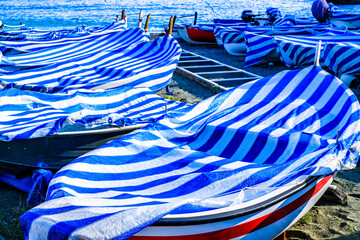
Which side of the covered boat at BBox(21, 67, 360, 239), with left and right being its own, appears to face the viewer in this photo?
right

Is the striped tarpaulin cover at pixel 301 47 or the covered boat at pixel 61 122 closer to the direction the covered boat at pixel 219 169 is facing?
the striped tarpaulin cover

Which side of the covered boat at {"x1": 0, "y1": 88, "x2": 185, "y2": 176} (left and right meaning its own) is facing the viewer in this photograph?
right

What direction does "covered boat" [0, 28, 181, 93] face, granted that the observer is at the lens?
facing to the right of the viewer

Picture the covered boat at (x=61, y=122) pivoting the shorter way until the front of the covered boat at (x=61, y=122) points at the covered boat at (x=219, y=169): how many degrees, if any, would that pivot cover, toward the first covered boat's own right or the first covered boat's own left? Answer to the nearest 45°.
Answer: approximately 45° to the first covered boat's own right

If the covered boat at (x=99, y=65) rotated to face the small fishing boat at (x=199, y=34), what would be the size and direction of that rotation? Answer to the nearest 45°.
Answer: approximately 45° to its left

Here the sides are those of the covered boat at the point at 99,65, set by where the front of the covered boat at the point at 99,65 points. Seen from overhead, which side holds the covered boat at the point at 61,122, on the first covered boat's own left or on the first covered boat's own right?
on the first covered boat's own right

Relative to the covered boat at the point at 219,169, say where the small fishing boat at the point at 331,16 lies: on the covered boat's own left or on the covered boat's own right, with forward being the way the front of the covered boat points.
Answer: on the covered boat's own left
